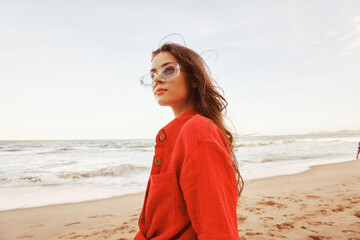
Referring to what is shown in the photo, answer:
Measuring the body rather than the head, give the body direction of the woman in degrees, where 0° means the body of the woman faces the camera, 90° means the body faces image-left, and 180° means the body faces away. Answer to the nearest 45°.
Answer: approximately 45°
